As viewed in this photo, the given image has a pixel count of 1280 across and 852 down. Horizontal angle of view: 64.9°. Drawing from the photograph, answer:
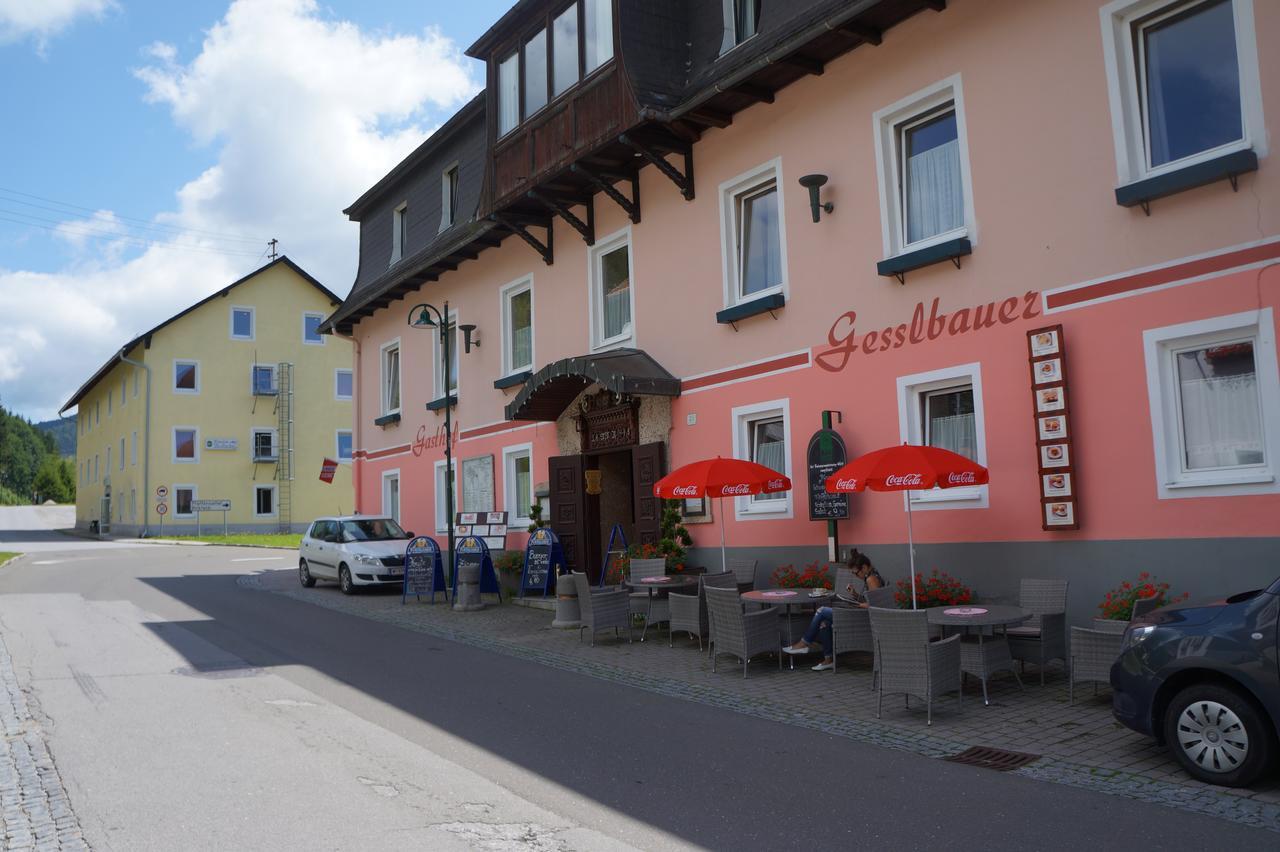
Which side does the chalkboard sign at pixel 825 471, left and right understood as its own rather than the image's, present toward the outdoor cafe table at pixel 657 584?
right

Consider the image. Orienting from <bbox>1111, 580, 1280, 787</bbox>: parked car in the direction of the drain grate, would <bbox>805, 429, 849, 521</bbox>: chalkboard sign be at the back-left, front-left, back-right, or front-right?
front-right

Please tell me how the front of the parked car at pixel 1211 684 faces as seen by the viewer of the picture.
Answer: facing to the left of the viewer

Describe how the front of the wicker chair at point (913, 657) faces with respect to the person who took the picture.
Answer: facing away from the viewer and to the right of the viewer

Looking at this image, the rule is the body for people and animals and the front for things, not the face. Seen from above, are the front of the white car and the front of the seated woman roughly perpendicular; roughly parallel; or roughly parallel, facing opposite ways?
roughly parallel, facing opposite ways

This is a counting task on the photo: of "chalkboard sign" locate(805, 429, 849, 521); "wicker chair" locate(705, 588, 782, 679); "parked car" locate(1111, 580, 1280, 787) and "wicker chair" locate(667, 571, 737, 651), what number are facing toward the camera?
1

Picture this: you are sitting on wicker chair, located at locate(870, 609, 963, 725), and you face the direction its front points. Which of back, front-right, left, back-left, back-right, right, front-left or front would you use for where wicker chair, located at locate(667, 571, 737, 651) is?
left

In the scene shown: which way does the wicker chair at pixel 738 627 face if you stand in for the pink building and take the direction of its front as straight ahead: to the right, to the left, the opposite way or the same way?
the opposite way

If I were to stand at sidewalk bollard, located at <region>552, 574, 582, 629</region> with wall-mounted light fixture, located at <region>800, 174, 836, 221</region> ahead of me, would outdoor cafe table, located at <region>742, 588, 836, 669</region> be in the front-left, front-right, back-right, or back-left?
front-right

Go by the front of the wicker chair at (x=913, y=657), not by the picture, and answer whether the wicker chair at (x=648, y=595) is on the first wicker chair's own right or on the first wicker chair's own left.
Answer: on the first wicker chair's own left

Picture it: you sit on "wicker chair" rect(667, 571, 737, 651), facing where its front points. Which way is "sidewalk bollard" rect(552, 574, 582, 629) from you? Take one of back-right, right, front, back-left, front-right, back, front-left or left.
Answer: front

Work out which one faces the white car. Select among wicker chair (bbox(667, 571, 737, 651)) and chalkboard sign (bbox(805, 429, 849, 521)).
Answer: the wicker chair

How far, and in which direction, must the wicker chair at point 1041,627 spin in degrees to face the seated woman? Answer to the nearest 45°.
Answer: approximately 45° to its right

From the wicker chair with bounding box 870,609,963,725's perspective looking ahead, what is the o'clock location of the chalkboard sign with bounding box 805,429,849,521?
The chalkboard sign is roughly at 10 o'clock from the wicker chair.

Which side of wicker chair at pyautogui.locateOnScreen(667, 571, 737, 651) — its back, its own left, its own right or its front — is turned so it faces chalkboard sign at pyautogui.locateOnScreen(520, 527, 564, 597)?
front

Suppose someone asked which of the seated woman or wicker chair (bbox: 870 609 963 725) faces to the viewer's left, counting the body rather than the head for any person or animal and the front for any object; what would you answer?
the seated woman

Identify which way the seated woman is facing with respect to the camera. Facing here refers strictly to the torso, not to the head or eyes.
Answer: to the viewer's left

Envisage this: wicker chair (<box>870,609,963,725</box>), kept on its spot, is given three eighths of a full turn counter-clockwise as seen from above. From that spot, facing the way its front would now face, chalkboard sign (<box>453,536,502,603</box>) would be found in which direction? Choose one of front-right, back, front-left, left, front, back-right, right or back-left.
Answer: front-right

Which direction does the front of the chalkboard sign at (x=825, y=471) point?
toward the camera

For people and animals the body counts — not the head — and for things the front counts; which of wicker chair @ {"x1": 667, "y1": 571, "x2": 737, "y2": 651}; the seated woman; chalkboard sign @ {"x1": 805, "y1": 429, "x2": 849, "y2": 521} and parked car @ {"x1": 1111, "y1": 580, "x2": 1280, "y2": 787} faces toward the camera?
the chalkboard sign

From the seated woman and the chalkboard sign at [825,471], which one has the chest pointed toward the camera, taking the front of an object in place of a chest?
the chalkboard sign

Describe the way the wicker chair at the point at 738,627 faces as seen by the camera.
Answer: facing away from the viewer and to the right of the viewer

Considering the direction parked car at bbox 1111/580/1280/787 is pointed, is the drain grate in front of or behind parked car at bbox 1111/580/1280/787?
in front

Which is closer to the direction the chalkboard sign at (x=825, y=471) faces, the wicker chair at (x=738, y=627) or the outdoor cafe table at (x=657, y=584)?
the wicker chair

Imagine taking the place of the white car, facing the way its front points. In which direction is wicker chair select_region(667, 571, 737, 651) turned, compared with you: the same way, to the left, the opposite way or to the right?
the opposite way
